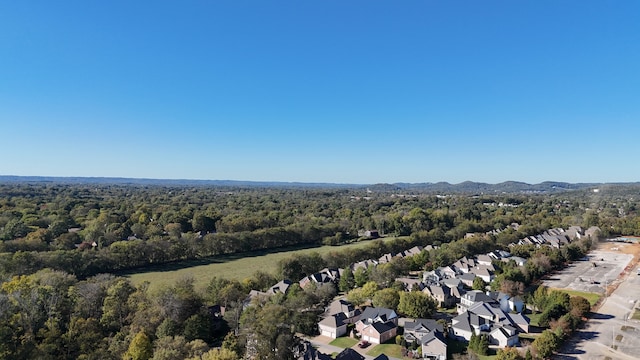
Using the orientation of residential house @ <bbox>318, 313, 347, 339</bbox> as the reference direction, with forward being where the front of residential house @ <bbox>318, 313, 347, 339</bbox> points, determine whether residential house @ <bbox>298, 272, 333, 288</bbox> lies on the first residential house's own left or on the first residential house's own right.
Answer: on the first residential house's own right

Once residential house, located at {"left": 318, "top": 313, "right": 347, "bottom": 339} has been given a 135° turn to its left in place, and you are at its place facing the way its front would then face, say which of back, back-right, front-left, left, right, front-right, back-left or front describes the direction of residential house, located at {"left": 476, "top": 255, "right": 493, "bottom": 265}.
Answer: front-left

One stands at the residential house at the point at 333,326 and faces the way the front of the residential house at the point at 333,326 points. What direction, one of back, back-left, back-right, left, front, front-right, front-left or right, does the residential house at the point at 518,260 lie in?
back

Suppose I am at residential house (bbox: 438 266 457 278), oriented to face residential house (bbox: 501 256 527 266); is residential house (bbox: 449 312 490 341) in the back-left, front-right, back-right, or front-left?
back-right

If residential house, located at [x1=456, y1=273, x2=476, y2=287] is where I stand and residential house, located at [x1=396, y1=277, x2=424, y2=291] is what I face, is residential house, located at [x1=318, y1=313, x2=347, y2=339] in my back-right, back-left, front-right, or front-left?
front-left

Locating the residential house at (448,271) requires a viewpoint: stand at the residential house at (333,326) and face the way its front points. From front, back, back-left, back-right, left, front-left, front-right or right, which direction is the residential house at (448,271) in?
back

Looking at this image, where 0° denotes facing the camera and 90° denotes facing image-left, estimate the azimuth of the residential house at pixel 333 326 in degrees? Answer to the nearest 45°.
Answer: approximately 45°

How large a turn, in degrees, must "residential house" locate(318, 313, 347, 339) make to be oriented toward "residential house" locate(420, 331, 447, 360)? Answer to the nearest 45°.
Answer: approximately 90° to its left

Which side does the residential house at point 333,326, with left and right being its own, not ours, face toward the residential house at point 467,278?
back

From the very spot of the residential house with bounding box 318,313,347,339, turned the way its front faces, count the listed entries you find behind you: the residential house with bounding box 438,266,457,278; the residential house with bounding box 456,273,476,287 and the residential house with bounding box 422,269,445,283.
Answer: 3

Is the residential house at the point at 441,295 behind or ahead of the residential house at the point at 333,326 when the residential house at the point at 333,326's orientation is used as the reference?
behind

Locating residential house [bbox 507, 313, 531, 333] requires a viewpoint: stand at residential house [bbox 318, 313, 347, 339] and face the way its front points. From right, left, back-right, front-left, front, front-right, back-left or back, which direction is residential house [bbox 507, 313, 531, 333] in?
back-left

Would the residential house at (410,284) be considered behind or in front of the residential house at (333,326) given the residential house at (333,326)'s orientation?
behind

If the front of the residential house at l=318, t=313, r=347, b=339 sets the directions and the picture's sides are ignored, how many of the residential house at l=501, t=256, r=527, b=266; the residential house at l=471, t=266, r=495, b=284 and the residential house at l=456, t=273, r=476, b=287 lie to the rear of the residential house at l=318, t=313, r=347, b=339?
3

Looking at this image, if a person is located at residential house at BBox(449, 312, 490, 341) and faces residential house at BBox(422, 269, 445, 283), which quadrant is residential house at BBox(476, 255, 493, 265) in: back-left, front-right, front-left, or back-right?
front-right
